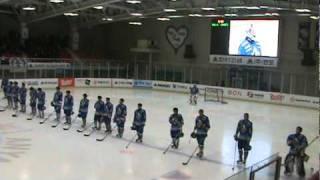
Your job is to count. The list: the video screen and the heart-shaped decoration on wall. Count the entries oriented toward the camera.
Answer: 2

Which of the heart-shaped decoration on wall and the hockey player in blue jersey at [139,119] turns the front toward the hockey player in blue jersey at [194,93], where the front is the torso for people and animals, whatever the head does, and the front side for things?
the heart-shaped decoration on wall

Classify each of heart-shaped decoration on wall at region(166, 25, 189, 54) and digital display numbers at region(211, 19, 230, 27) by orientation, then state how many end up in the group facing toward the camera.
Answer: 2

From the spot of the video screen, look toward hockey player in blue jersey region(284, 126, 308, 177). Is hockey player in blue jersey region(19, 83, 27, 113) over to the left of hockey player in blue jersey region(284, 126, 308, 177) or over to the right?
right

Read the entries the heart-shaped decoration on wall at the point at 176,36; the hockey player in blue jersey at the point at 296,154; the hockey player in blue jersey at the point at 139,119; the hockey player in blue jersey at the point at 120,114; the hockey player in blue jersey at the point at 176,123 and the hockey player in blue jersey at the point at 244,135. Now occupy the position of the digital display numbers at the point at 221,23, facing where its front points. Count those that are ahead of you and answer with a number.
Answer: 5

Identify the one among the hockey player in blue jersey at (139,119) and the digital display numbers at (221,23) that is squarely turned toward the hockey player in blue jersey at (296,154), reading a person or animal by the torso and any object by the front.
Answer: the digital display numbers
